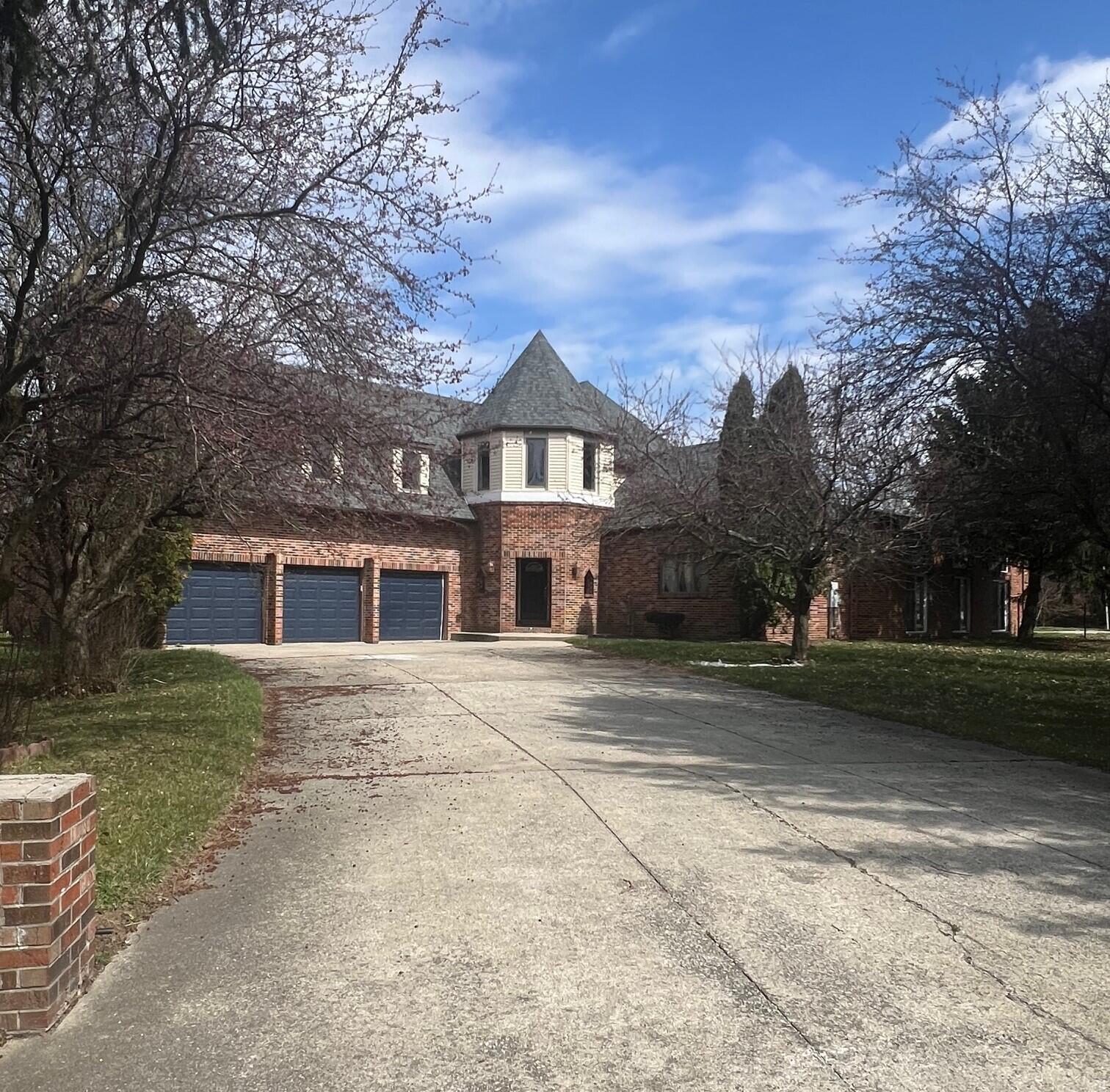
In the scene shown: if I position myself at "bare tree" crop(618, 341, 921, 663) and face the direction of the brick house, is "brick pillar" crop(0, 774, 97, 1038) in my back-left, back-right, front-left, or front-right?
back-left

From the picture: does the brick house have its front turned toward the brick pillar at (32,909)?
yes

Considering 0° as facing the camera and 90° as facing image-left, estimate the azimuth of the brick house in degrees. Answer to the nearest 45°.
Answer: approximately 0°

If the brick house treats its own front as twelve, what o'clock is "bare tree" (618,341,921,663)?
The bare tree is roughly at 11 o'clock from the brick house.

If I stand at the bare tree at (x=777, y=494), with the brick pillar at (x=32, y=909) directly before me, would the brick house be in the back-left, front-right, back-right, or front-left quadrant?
back-right
